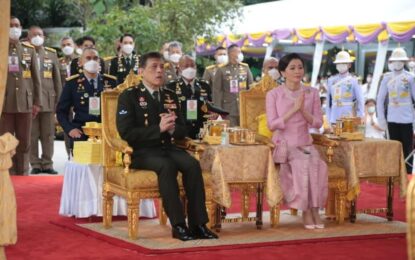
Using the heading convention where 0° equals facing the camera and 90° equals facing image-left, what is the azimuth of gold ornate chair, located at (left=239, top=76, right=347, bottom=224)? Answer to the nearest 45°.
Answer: approximately 315°

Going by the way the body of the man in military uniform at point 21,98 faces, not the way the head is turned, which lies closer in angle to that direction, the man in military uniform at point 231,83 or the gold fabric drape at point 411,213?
the gold fabric drape

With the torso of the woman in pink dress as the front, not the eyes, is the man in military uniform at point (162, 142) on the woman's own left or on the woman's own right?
on the woman's own right

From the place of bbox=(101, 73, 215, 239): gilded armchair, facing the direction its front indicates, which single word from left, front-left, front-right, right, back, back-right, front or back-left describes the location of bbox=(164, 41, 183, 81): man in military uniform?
back-left

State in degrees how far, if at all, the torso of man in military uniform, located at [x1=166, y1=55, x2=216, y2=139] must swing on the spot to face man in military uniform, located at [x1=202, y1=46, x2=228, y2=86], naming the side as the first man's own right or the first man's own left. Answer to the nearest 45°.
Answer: approximately 180°

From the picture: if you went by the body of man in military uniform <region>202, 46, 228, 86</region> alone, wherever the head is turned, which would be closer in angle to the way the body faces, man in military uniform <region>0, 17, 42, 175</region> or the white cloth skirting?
the white cloth skirting

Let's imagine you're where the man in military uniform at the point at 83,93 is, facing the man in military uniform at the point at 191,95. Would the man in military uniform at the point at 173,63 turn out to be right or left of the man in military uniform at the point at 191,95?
left

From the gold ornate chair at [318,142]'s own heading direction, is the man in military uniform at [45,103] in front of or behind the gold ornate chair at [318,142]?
behind

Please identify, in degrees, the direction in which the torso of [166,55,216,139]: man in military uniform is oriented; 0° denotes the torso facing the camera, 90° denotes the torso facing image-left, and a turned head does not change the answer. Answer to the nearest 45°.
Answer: approximately 0°
